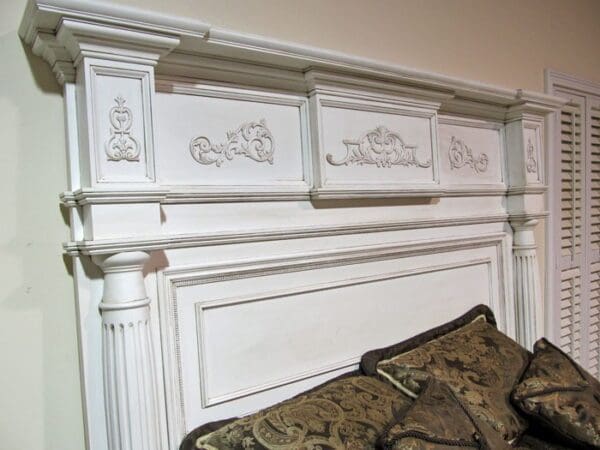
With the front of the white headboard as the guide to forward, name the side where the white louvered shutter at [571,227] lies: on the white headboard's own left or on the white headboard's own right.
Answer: on the white headboard's own left

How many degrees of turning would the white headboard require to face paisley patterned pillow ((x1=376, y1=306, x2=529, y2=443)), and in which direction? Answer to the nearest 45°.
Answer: approximately 45° to its left

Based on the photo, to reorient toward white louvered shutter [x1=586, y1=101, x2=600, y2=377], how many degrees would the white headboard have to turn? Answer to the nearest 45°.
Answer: approximately 90° to its left

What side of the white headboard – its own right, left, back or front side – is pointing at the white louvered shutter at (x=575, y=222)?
left

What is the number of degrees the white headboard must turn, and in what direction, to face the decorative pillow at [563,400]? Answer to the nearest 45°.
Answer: approximately 45° to its left

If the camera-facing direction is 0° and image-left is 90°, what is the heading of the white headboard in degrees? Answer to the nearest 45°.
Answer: approximately 315°
